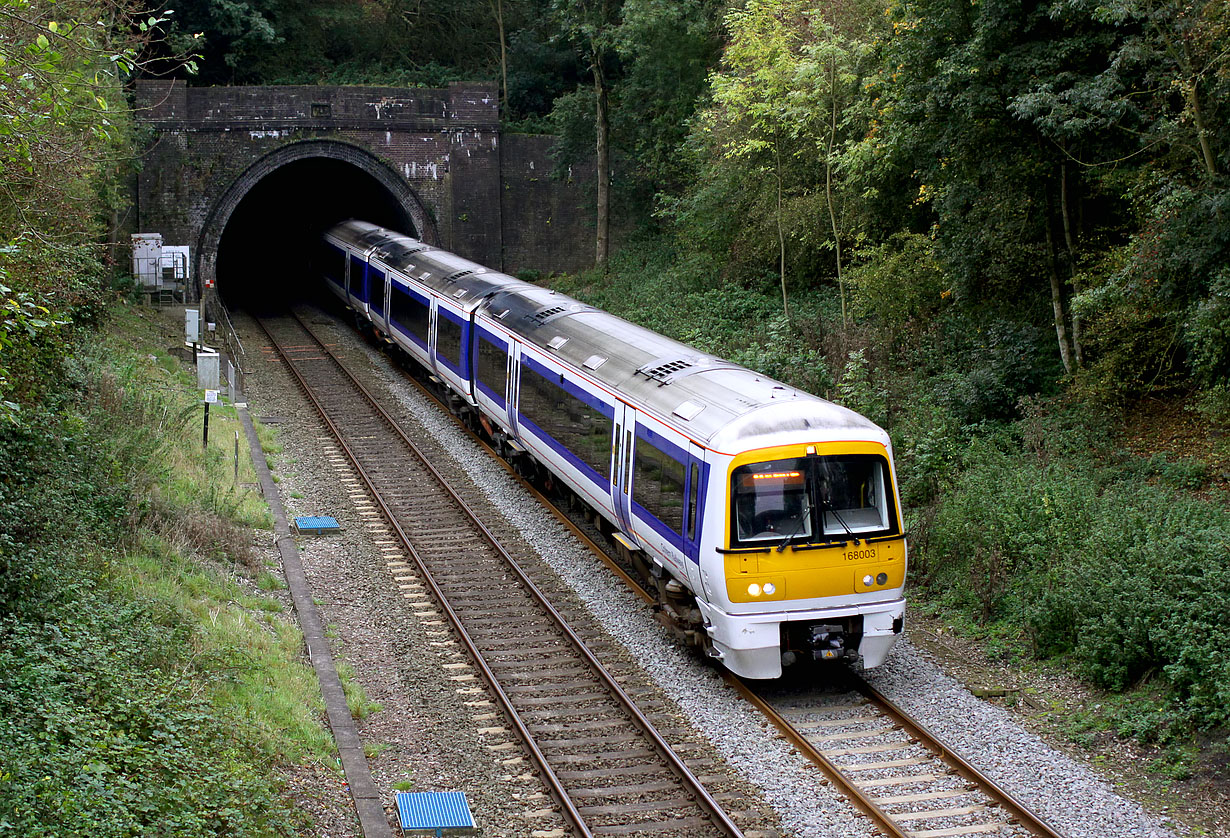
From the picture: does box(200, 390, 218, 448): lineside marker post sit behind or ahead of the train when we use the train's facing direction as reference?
behind

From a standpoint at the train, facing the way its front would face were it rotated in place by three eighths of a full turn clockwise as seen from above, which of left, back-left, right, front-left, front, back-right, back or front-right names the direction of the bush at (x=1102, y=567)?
back

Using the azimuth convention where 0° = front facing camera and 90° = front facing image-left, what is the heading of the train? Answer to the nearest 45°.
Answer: approximately 315°

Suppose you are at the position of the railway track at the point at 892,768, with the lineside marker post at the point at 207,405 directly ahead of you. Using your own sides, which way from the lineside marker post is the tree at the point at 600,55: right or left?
right

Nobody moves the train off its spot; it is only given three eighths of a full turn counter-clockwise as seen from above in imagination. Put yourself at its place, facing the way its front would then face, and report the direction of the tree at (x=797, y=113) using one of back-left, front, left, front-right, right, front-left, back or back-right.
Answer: front

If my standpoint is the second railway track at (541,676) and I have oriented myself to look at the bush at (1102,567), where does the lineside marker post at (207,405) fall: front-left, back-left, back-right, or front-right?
back-left
